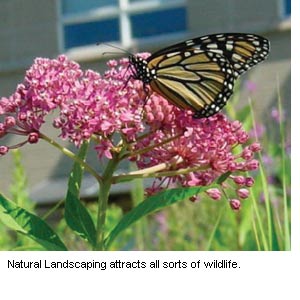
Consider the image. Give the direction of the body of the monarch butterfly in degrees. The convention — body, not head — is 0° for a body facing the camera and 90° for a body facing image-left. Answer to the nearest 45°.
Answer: approximately 90°
